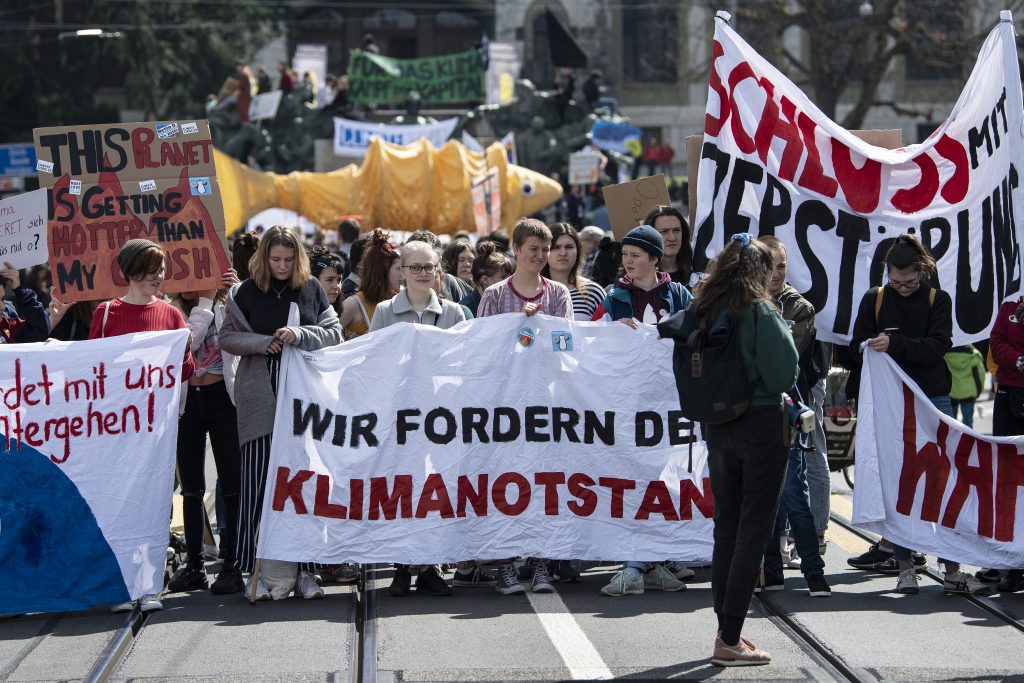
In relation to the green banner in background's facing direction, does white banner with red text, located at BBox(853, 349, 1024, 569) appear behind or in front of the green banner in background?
in front

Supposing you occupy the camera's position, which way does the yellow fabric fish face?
facing to the right of the viewer

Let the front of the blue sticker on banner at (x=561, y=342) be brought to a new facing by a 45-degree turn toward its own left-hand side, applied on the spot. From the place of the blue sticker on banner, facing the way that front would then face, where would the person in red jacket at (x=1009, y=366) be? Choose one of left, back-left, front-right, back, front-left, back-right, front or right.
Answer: front-left

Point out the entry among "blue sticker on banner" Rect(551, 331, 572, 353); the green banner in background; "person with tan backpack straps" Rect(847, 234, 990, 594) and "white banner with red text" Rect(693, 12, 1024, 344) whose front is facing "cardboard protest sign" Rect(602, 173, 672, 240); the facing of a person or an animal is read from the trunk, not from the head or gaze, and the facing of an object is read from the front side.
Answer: the green banner in background

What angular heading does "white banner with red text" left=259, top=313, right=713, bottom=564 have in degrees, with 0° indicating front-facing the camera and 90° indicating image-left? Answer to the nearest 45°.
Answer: approximately 0°

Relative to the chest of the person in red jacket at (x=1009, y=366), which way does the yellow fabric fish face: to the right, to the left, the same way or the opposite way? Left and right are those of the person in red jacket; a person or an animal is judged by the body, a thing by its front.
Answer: to the left

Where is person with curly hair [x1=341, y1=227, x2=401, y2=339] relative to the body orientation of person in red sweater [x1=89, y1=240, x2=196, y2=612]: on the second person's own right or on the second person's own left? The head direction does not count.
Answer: on the second person's own left

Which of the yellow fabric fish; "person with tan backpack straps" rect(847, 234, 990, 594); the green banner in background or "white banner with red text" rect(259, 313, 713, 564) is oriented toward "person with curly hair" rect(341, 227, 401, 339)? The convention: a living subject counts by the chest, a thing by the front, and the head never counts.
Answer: the green banner in background
